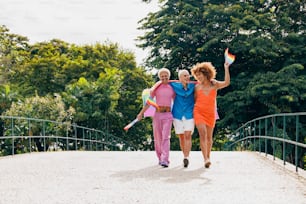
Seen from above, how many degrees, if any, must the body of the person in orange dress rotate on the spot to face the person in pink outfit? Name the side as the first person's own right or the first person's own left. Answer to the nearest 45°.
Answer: approximately 90° to the first person's own right

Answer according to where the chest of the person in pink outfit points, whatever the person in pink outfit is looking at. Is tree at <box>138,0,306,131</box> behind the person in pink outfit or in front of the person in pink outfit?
behind

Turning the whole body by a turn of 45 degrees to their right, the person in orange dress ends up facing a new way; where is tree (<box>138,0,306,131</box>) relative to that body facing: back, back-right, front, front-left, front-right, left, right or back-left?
back-right

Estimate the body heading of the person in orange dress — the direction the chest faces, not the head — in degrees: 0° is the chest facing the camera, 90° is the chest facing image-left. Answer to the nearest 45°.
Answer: approximately 0°

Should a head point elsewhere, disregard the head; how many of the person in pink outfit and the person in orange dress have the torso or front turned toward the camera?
2
